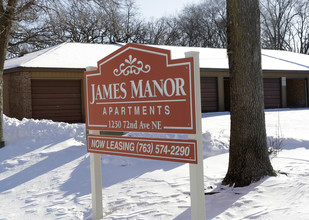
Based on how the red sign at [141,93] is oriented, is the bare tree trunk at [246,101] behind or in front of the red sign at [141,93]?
behind

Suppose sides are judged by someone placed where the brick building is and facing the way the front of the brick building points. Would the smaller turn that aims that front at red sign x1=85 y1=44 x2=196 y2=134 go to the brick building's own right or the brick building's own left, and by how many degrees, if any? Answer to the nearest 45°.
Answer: approximately 45° to the brick building's own right

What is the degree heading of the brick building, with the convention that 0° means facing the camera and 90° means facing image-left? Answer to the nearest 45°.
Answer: approximately 315°

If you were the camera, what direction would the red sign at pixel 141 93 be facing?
facing the viewer and to the left of the viewer

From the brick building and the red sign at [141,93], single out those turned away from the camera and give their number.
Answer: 0

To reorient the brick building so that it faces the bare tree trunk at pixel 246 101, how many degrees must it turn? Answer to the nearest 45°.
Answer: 0° — it already faces it
